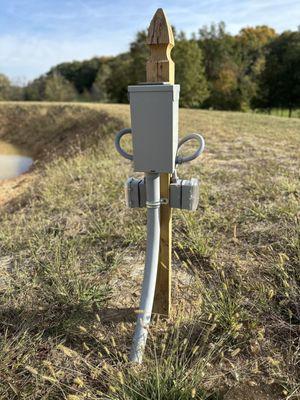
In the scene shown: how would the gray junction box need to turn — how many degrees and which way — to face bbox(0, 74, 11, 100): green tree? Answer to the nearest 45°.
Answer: approximately 180°

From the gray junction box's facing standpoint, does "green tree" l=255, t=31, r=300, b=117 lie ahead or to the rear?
to the rear

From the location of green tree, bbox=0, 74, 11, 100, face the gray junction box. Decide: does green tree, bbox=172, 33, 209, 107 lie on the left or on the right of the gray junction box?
left

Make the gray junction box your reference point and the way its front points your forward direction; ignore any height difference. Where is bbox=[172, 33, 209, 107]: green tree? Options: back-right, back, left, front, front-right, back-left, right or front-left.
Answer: back

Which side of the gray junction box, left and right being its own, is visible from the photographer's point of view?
front

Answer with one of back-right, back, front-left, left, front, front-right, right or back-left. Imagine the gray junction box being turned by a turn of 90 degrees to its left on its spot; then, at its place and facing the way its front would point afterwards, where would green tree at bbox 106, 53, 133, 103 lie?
left

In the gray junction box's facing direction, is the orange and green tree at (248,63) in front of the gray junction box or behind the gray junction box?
behind

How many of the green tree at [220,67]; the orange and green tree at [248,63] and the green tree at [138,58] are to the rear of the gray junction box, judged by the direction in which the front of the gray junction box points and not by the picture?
3
